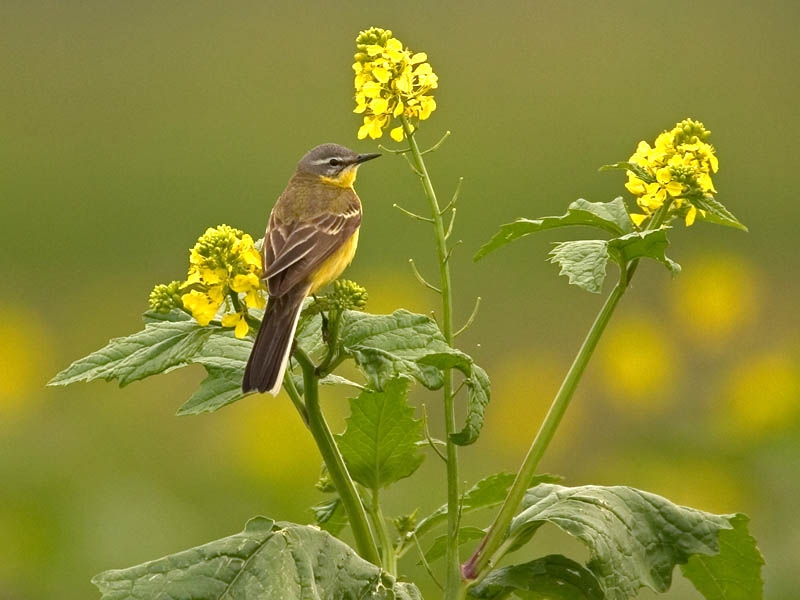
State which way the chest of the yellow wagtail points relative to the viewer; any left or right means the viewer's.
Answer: facing away from the viewer and to the right of the viewer
